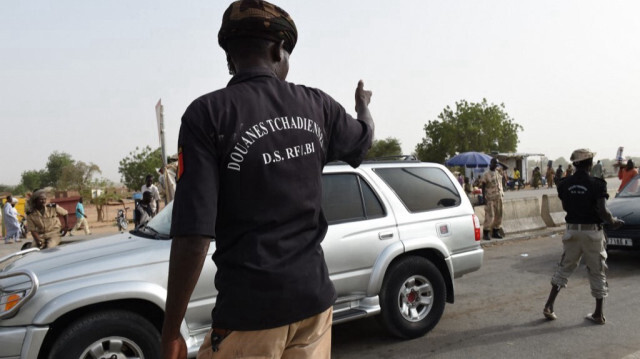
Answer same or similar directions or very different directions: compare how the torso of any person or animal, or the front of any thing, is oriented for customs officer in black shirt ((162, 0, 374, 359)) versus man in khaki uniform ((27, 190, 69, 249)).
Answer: very different directions

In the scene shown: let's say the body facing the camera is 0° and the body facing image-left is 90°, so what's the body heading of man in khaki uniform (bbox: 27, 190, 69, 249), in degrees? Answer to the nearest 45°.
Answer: approximately 0°

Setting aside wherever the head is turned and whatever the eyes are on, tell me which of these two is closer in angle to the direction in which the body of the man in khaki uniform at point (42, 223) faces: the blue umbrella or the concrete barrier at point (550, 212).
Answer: the concrete barrier

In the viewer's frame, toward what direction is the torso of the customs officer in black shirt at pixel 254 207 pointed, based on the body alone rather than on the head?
away from the camera

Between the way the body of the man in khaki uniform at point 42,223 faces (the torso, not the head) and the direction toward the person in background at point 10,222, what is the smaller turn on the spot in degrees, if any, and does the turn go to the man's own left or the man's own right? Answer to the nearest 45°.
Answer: approximately 180°

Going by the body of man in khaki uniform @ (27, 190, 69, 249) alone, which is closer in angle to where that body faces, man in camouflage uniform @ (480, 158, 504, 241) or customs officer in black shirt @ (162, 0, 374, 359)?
the customs officer in black shirt

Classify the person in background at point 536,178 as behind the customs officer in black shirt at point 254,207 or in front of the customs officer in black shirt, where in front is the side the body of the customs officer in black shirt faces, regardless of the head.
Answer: in front

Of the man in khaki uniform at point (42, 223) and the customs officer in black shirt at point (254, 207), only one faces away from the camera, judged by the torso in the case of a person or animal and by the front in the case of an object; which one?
the customs officer in black shirt

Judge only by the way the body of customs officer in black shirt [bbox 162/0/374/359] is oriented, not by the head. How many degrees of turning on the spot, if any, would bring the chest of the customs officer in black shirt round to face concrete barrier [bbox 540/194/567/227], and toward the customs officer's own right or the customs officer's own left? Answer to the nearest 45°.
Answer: approximately 45° to the customs officer's own right

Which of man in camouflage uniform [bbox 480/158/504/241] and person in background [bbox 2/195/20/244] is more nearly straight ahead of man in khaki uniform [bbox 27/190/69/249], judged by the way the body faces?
the man in camouflage uniform

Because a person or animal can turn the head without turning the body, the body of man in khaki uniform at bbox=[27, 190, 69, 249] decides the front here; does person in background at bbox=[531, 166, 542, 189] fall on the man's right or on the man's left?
on the man's left

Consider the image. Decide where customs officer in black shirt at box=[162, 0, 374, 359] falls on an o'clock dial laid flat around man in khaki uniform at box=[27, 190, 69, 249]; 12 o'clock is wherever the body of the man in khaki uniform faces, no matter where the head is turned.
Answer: The customs officer in black shirt is roughly at 12 o'clock from the man in khaki uniform.
